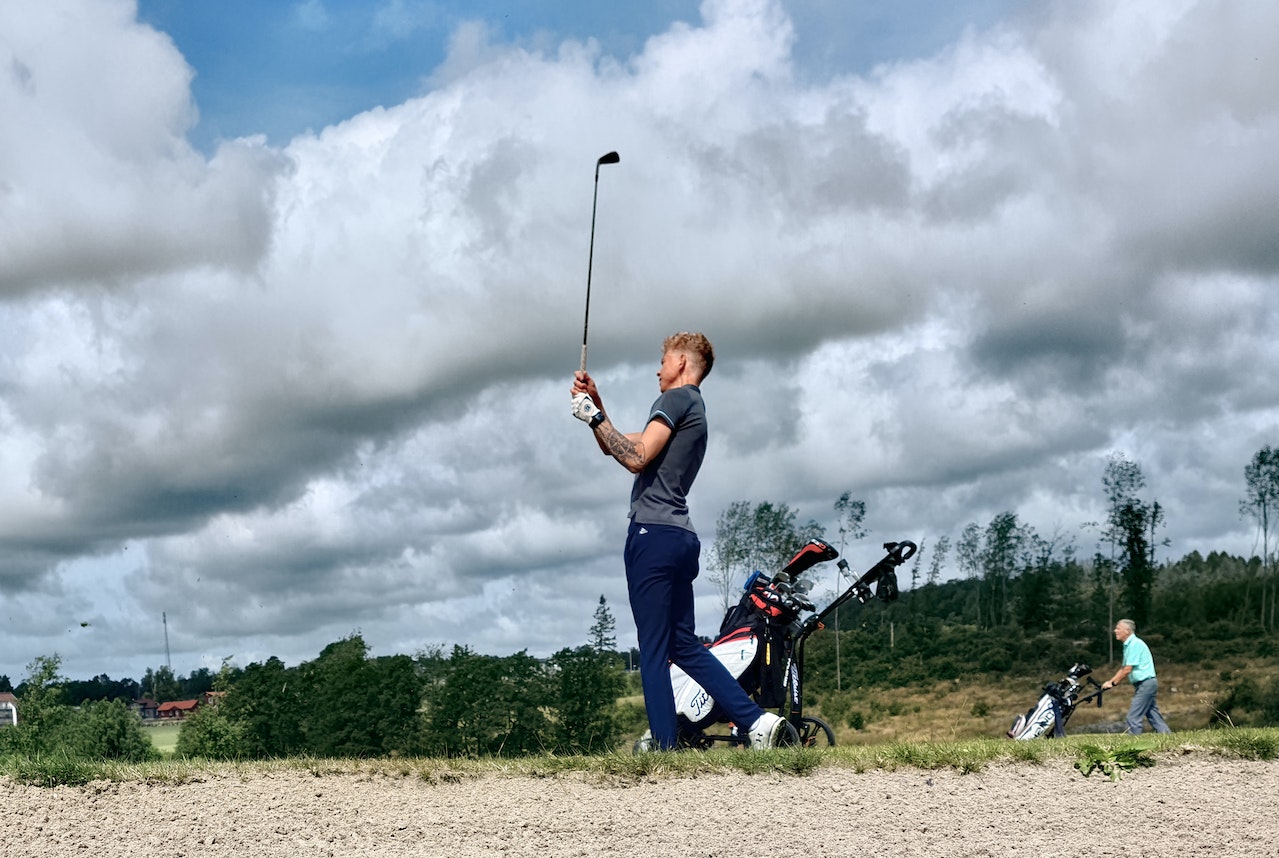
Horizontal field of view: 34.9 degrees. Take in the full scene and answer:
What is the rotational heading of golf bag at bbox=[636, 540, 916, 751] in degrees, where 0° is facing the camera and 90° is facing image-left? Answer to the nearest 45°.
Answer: approximately 90°

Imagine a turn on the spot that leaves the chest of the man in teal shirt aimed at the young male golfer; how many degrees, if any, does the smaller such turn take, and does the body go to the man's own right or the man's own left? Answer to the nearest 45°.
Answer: approximately 90° to the man's own left

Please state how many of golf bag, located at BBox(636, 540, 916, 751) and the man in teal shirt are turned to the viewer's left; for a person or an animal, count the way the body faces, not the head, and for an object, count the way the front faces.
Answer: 2

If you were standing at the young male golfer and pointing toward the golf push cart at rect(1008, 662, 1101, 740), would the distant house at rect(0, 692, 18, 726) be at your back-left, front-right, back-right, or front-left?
front-left

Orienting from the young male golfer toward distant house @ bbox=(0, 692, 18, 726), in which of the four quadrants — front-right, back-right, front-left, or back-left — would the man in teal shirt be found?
front-right

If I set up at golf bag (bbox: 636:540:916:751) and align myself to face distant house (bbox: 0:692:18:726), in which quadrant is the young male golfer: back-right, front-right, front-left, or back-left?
back-left

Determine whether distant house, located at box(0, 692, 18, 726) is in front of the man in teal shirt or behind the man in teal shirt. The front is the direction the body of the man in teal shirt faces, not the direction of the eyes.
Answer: in front

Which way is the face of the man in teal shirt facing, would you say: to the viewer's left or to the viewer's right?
to the viewer's left

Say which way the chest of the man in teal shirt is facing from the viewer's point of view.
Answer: to the viewer's left
